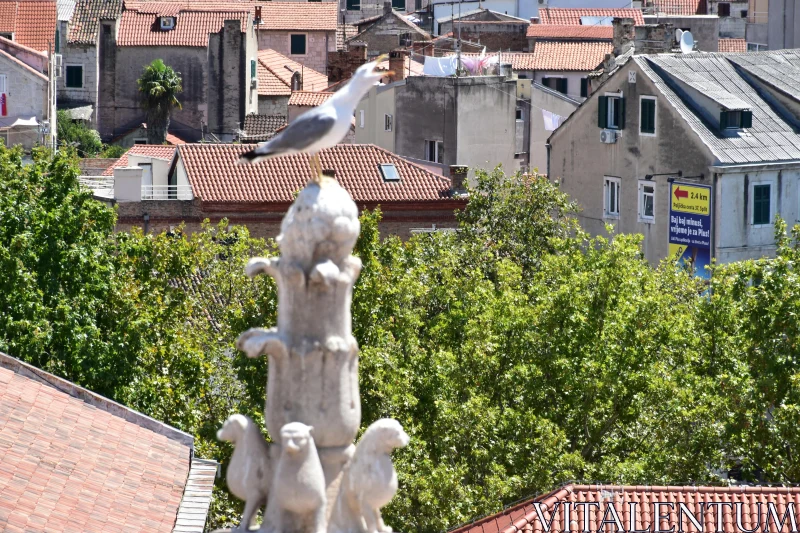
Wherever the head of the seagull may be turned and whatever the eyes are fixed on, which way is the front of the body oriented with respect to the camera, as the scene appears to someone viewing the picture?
to the viewer's right
